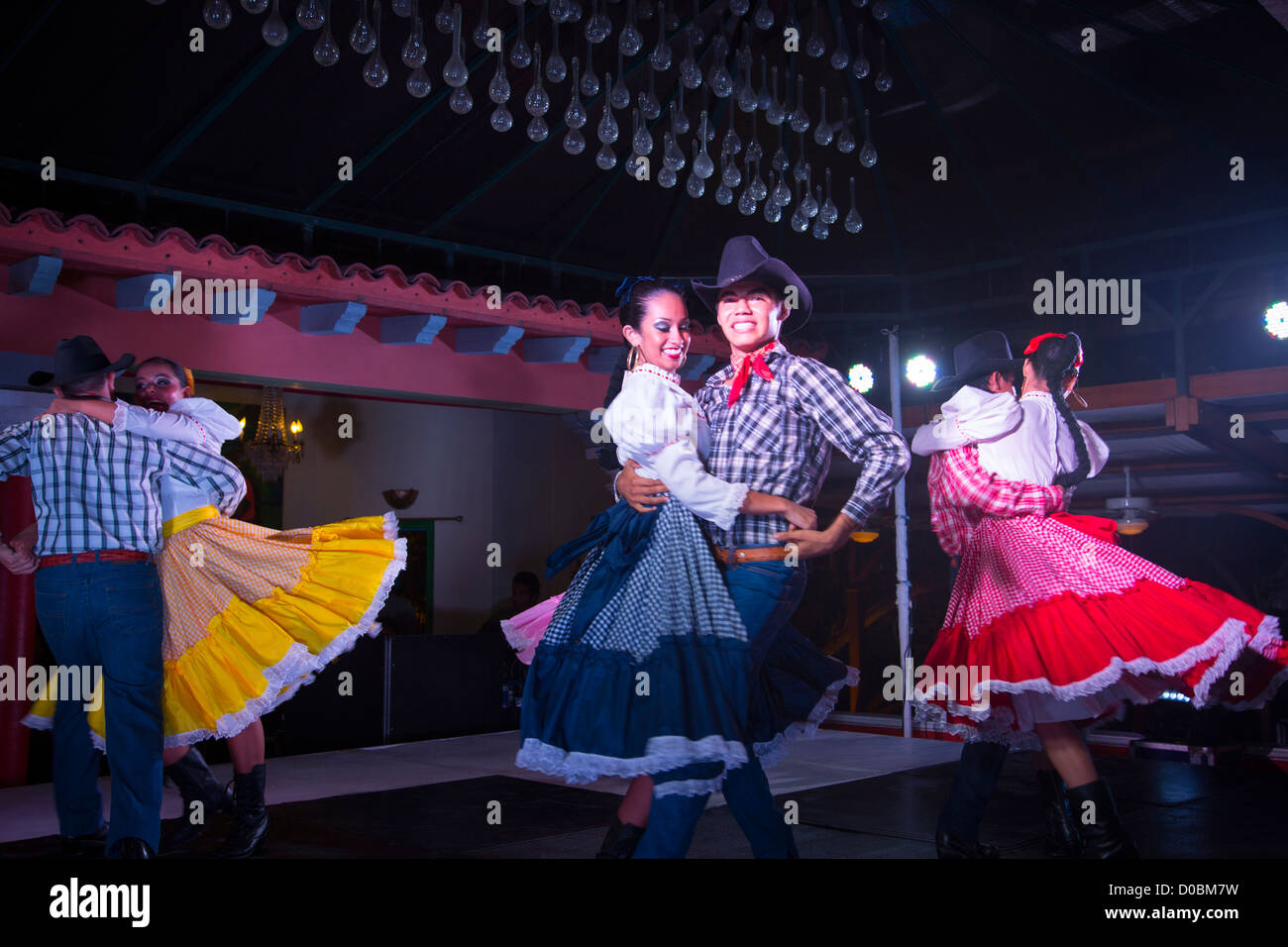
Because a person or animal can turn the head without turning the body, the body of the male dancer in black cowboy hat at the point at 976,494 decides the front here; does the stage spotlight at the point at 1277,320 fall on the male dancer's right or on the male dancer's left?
on the male dancer's left

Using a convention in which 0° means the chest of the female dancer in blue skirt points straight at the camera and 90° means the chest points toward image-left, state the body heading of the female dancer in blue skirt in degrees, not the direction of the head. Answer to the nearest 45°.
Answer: approximately 270°

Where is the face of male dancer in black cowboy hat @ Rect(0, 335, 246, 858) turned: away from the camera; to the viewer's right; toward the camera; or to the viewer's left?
away from the camera

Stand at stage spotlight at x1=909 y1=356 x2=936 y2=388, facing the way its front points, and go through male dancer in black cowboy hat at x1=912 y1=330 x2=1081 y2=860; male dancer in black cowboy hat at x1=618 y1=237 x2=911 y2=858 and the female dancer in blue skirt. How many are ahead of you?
3

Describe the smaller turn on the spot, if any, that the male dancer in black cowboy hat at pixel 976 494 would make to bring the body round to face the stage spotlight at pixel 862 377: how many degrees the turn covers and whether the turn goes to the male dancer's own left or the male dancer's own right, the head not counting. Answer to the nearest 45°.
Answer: approximately 90° to the male dancer's own left

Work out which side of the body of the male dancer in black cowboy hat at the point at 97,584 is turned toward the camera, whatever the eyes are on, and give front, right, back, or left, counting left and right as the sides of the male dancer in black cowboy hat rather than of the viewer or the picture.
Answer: back

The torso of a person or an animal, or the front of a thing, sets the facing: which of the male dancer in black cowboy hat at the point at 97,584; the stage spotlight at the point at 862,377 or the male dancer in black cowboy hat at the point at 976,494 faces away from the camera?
the male dancer in black cowboy hat at the point at 97,584
